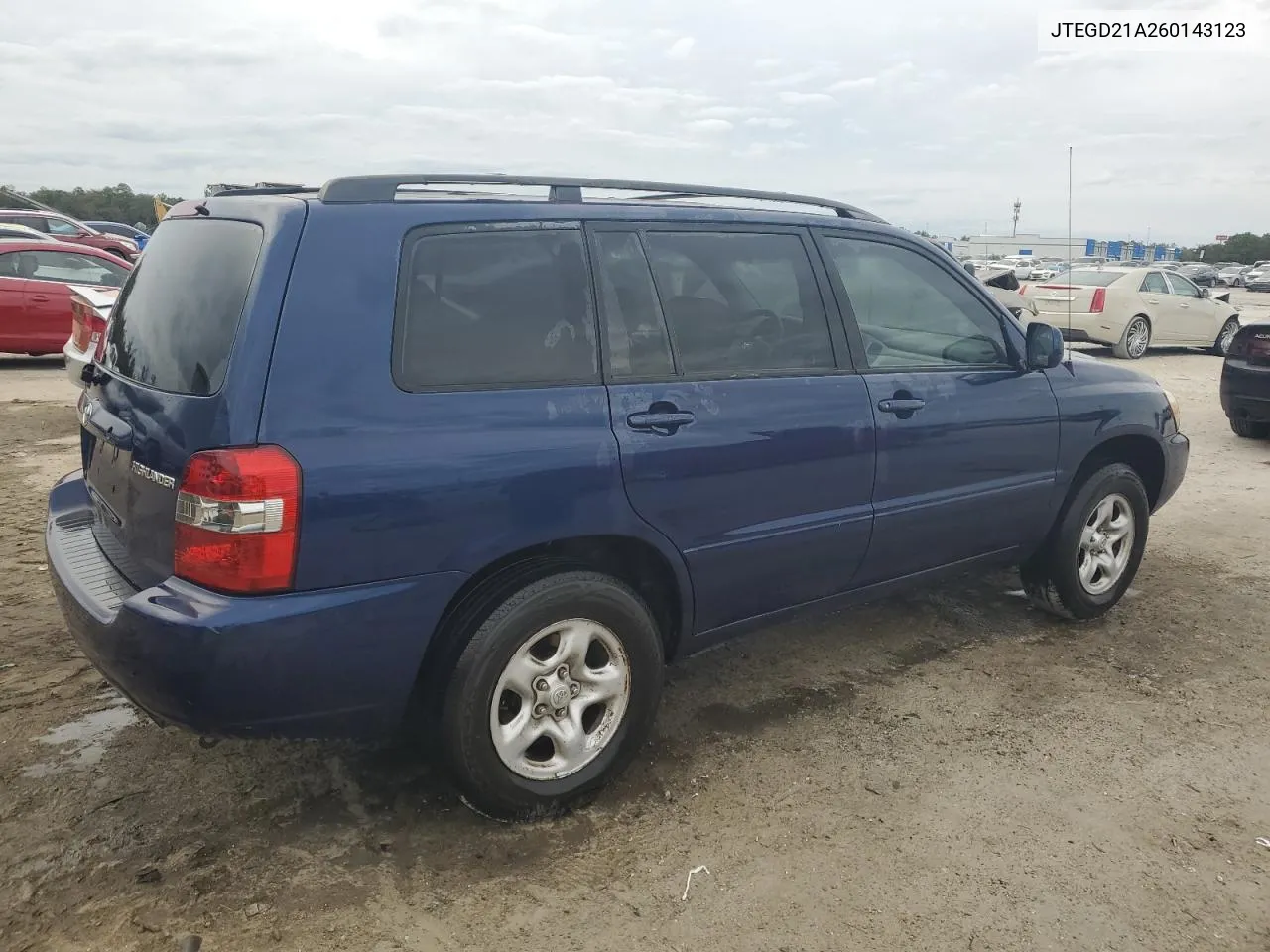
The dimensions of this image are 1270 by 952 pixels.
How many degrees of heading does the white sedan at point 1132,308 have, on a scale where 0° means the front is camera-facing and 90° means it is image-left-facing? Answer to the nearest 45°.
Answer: approximately 225°

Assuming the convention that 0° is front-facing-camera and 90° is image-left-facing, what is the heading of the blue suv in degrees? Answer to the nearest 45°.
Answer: approximately 225°

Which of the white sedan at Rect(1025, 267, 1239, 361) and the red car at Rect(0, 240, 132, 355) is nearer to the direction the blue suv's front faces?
the white sedan

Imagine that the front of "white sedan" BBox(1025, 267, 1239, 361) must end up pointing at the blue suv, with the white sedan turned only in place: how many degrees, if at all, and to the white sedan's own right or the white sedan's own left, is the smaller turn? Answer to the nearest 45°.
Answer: approximately 135° to the white sedan's own right

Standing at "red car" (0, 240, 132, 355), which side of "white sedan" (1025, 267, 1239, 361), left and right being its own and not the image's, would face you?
back
